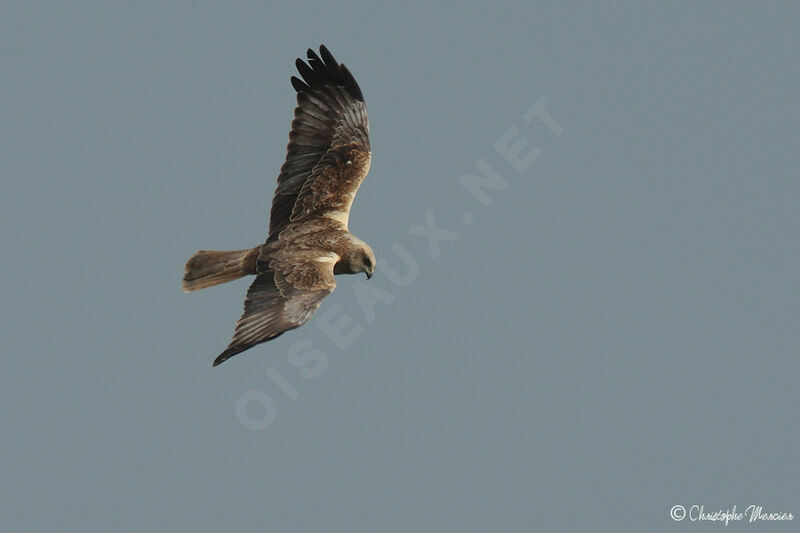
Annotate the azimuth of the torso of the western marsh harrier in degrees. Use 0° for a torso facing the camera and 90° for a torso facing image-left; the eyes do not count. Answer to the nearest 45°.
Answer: approximately 270°
